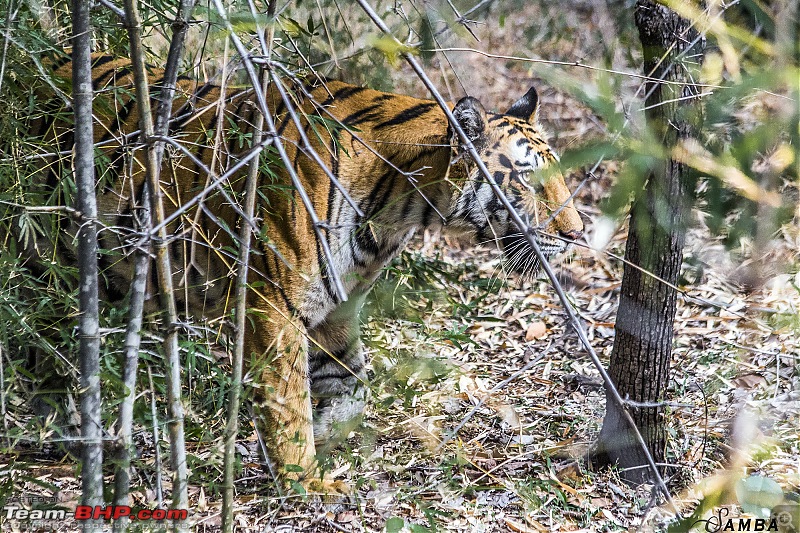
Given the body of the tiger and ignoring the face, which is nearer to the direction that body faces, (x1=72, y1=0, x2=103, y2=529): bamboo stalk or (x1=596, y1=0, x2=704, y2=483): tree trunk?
the tree trunk

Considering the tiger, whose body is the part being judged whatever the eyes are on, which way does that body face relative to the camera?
to the viewer's right

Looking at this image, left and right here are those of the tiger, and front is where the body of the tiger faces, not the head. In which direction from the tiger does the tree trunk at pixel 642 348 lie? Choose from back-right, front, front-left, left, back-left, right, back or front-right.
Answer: front

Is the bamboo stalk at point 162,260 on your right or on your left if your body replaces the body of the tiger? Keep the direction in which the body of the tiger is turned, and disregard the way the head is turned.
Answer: on your right

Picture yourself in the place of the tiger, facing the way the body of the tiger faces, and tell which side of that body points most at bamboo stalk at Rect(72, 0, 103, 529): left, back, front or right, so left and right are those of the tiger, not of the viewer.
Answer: right

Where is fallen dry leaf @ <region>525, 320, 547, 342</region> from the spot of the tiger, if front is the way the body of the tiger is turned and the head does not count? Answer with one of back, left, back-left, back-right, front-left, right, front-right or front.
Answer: front-left

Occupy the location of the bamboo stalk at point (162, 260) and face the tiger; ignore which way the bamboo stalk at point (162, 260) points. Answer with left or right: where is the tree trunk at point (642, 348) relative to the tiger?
right

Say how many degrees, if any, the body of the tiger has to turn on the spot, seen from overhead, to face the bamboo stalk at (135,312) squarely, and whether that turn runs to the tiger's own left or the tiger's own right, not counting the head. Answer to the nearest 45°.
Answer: approximately 90° to the tiger's own right
